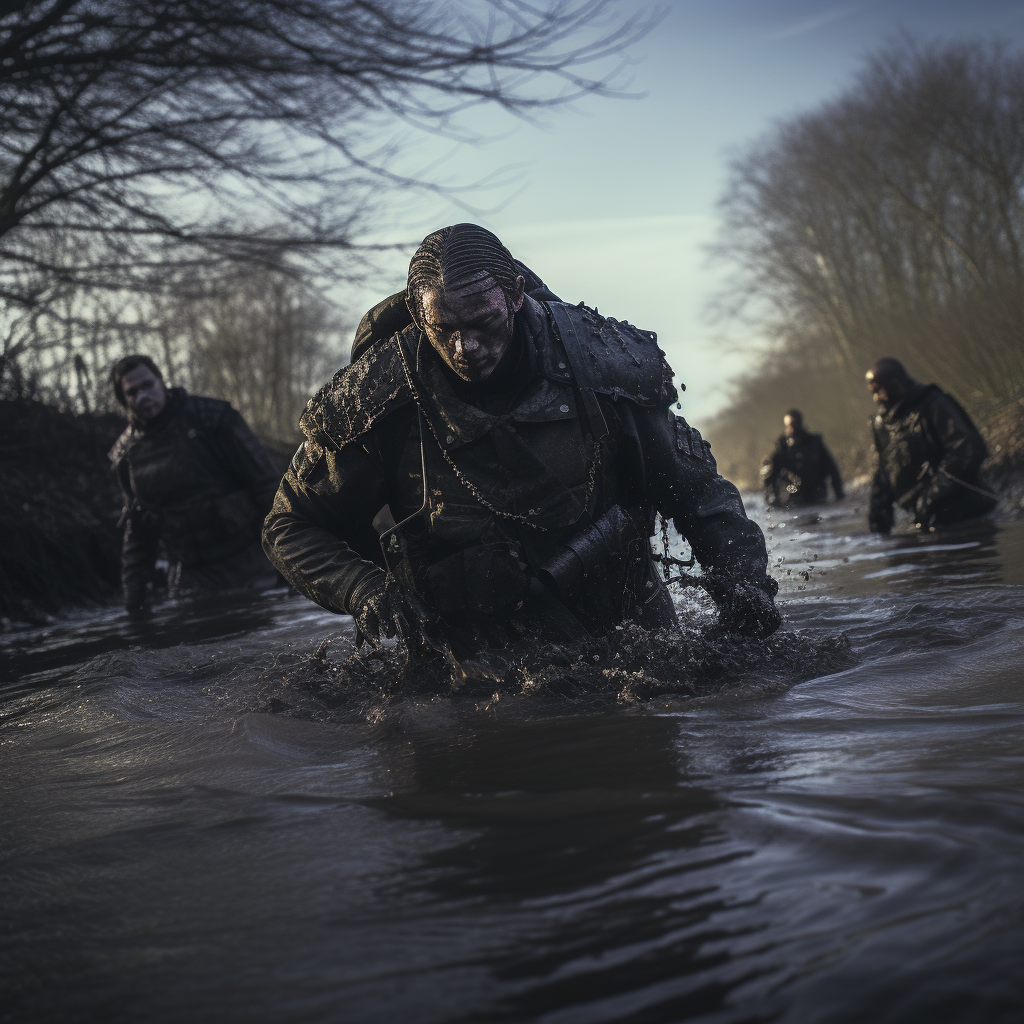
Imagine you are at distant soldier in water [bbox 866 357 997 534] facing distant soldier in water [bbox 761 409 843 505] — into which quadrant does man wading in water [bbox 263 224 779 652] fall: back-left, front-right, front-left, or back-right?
back-left

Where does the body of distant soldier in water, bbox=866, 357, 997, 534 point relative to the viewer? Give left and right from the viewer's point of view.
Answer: facing the viewer and to the left of the viewer

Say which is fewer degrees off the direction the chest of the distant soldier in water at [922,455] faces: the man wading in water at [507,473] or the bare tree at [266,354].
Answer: the man wading in water

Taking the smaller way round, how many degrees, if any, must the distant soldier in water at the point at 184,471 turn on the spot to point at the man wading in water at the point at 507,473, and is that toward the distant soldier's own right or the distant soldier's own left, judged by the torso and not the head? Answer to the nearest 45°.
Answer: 0° — they already face them

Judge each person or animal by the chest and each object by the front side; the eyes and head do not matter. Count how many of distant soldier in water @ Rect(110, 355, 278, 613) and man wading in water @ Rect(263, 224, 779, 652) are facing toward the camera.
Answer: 2

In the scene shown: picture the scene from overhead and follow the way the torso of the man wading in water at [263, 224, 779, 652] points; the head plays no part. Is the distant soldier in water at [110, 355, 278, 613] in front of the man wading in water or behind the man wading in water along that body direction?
behind

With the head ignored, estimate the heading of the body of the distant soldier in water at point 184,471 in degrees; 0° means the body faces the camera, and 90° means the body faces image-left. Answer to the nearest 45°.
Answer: approximately 0°

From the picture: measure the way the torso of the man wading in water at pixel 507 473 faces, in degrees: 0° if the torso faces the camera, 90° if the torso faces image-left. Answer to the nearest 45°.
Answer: approximately 0°

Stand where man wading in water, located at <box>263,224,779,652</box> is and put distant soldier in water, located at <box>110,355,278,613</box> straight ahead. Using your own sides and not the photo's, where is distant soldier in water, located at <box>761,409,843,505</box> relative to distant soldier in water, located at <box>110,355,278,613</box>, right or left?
right

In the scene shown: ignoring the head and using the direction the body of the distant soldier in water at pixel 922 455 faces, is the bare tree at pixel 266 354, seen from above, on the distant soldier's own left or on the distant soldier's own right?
on the distant soldier's own right
